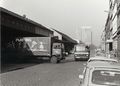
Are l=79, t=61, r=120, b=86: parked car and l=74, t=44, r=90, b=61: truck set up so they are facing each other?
yes

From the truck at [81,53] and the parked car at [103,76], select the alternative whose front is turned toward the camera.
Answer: the truck

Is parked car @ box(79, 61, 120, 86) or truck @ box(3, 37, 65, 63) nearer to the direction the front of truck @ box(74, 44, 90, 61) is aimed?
the parked car

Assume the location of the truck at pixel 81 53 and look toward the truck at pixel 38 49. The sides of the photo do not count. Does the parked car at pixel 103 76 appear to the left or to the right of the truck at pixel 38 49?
left

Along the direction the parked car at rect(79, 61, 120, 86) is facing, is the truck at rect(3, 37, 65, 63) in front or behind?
in front

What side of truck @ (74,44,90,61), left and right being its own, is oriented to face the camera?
front

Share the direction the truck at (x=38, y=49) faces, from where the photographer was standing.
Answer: facing the viewer and to the right of the viewer

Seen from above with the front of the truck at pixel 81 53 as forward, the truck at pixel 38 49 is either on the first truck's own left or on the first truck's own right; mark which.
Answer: on the first truck's own right

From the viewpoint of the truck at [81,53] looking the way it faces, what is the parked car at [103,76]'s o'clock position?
The parked car is roughly at 12 o'clock from the truck.

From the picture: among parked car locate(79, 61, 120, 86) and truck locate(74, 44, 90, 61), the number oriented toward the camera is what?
1

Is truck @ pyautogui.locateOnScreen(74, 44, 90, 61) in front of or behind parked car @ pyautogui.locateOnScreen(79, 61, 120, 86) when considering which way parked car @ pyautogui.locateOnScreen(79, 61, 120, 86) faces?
in front

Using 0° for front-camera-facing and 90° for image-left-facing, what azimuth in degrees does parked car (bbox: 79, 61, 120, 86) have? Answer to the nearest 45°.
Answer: approximately 180°

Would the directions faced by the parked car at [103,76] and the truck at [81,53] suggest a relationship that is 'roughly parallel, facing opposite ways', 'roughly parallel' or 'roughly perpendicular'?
roughly parallel, facing opposite ways

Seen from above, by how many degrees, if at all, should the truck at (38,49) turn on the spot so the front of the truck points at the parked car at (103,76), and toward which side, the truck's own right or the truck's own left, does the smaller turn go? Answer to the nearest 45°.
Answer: approximately 45° to the truck's own right
